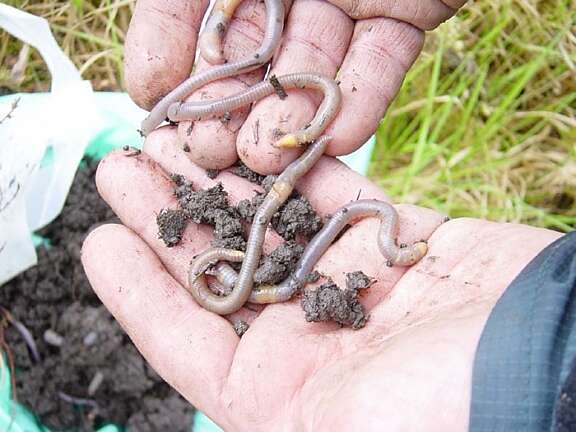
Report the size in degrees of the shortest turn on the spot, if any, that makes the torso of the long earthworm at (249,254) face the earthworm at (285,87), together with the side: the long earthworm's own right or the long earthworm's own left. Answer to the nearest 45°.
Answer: approximately 45° to the long earthworm's own left

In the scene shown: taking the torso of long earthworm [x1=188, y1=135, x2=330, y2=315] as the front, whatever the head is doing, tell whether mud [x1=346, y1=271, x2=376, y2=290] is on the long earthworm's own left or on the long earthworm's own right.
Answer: on the long earthworm's own right

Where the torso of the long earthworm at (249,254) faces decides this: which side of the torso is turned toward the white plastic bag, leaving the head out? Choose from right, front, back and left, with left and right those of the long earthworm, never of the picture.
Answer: left
